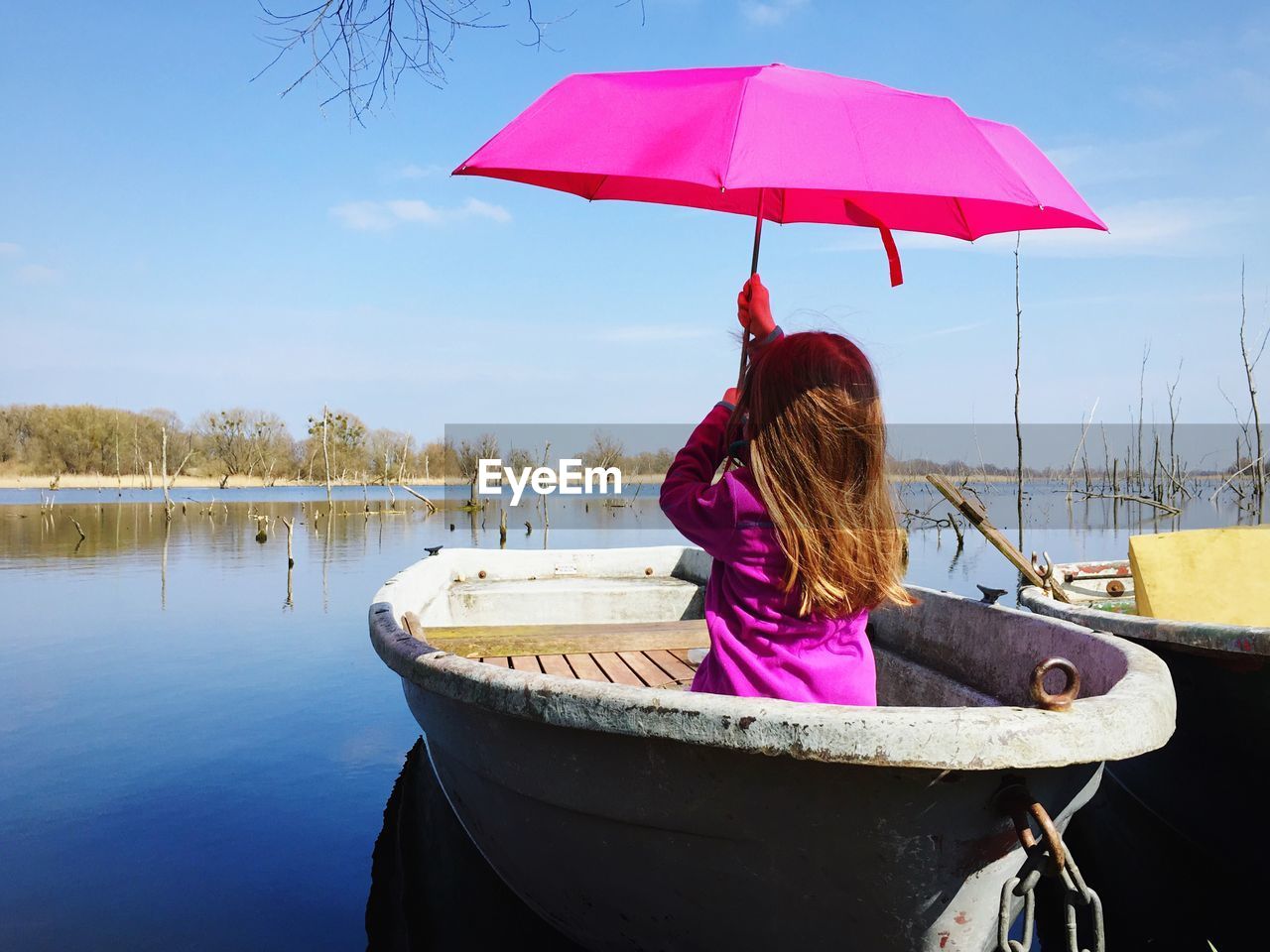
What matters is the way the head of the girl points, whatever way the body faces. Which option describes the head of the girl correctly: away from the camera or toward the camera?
away from the camera

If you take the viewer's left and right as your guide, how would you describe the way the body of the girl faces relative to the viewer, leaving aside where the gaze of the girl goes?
facing away from the viewer and to the left of the viewer
